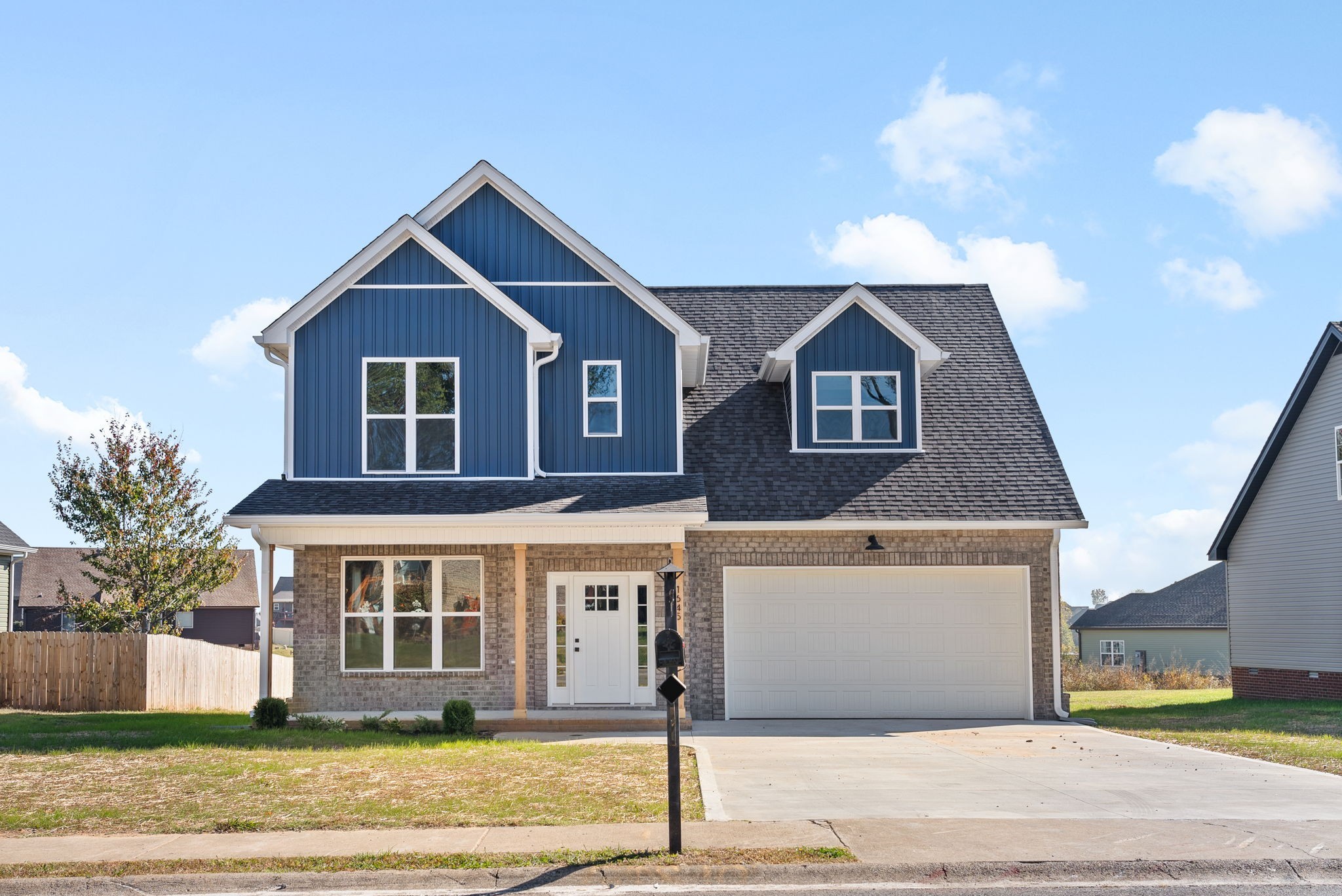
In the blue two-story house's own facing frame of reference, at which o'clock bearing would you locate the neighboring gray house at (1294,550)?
The neighboring gray house is roughly at 8 o'clock from the blue two-story house.

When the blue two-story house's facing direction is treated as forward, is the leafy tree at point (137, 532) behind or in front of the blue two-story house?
behind

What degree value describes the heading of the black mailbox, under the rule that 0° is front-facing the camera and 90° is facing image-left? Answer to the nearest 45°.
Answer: approximately 0°

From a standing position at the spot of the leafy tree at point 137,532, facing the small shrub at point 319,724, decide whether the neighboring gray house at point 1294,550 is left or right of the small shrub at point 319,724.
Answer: left

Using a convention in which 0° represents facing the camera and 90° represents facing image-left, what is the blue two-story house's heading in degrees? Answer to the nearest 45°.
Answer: approximately 0°

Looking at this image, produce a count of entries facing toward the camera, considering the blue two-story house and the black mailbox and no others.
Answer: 2

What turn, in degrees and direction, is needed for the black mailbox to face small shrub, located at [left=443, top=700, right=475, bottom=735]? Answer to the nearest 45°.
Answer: approximately 180°

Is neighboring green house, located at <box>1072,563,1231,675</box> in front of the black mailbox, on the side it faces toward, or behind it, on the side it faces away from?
behind

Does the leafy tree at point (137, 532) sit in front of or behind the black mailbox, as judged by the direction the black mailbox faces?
behind

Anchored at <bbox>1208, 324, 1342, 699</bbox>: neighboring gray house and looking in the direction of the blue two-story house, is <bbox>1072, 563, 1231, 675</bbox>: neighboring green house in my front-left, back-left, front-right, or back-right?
back-right

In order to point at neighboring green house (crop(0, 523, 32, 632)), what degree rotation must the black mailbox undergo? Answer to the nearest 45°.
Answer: approximately 135° to its right
